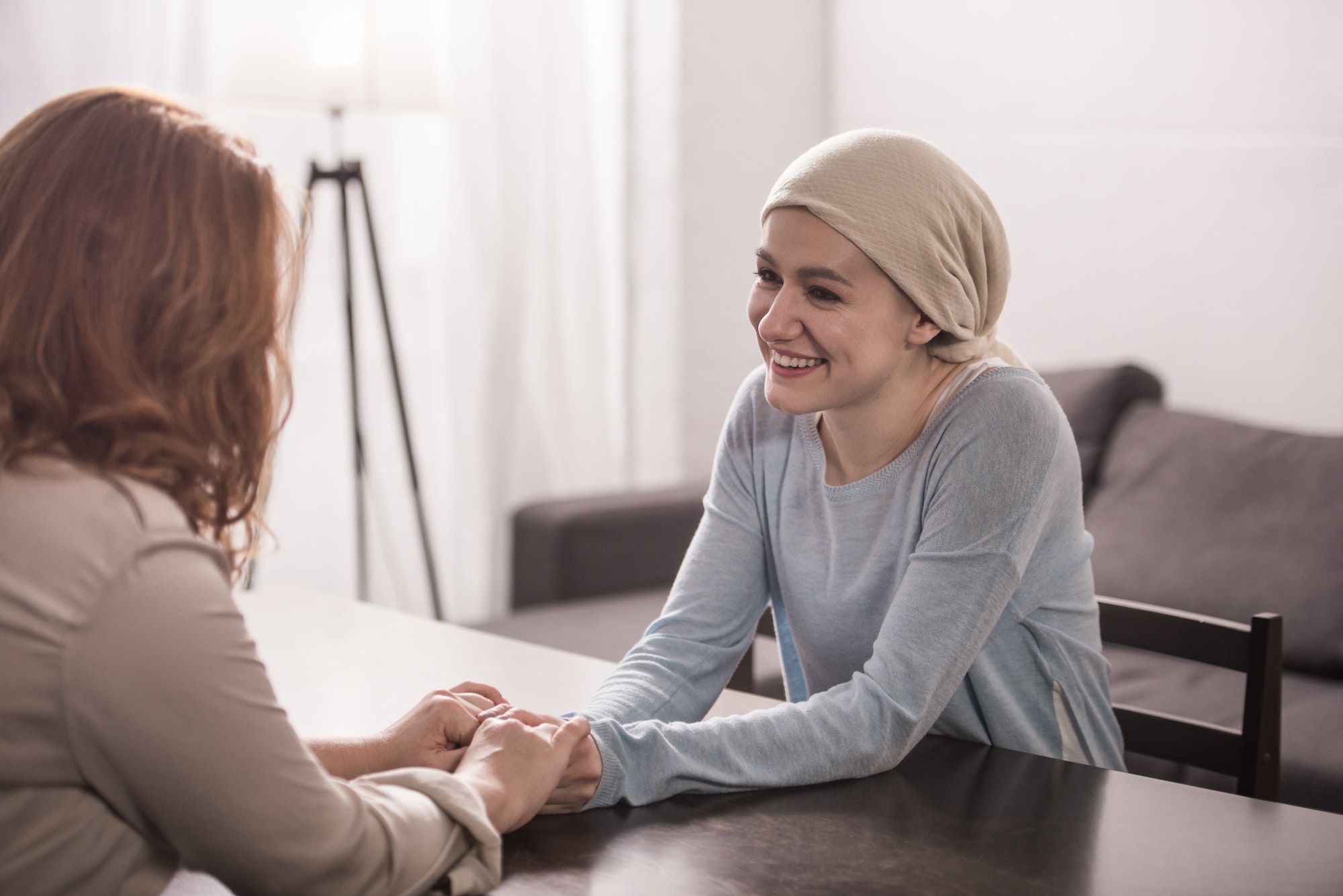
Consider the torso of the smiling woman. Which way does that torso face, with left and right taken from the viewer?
facing the viewer and to the left of the viewer

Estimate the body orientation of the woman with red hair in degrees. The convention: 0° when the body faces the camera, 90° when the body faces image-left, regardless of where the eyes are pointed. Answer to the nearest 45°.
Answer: approximately 225°

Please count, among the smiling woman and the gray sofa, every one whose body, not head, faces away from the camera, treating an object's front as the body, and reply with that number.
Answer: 0

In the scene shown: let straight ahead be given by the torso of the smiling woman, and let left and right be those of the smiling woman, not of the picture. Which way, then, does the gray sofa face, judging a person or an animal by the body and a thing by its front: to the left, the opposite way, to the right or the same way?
the same way

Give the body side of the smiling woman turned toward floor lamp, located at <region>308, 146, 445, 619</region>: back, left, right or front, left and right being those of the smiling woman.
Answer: right

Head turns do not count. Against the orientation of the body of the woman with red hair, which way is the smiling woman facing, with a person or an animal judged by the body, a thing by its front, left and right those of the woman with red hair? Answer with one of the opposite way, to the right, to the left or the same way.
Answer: the opposite way

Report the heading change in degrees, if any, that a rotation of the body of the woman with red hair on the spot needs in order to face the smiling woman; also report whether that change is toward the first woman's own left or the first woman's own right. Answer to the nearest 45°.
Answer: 0° — they already face them

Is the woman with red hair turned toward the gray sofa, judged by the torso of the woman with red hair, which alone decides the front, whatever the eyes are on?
yes

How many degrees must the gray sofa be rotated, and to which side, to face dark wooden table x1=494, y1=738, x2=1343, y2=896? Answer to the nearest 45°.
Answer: approximately 45° to its left

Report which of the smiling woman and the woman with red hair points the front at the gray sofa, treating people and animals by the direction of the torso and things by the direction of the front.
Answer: the woman with red hair

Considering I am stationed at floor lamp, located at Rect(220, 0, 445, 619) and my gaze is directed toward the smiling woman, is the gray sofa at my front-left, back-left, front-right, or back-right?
front-left

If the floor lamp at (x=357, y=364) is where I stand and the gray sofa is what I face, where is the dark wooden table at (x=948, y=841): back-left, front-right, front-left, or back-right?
front-right

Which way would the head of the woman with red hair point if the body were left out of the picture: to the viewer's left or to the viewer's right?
to the viewer's right

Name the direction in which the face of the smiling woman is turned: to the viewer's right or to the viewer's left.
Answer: to the viewer's left
